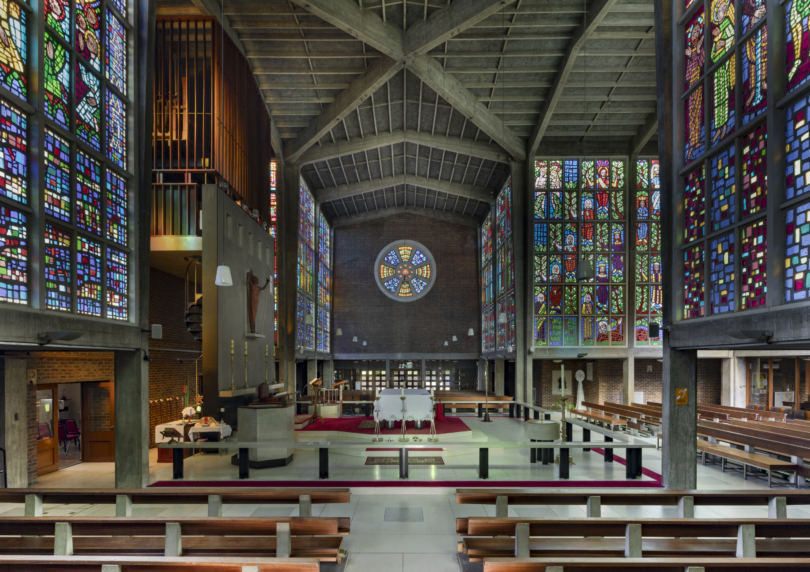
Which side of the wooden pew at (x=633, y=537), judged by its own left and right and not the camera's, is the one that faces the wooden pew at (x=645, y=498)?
front

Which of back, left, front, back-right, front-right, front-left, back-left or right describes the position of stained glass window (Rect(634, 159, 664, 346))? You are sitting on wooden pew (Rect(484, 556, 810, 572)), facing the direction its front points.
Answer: front

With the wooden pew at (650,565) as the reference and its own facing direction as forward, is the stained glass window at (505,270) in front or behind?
in front

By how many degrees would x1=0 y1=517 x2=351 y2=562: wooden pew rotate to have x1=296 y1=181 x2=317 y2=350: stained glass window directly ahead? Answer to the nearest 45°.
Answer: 0° — it already faces it

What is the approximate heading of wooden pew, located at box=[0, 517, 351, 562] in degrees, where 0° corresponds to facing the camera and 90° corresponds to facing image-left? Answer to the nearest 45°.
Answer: approximately 180°

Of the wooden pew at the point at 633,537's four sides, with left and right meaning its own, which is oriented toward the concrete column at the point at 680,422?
front

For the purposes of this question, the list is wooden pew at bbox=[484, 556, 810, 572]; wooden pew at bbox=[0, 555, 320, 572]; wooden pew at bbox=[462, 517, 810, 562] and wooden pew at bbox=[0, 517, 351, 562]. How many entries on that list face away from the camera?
4

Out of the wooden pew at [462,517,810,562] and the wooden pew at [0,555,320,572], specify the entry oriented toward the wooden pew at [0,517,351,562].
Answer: the wooden pew at [0,555,320,572]

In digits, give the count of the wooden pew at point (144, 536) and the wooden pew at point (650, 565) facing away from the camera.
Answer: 2

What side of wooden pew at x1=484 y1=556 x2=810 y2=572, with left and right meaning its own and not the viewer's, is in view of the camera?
back

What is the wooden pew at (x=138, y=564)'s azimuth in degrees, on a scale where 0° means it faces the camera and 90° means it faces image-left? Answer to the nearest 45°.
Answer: approximately 180°

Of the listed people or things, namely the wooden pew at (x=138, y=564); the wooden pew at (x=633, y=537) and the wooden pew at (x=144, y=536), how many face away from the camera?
3

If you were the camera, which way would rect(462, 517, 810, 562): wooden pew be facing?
facing away from the viewer
